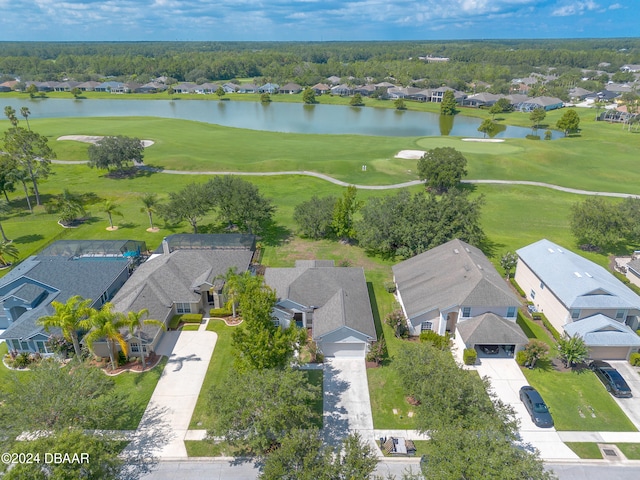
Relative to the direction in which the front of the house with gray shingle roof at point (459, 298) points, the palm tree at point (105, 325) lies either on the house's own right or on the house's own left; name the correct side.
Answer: on the house's own right

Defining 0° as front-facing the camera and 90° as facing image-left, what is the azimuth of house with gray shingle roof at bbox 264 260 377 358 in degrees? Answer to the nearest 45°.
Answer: approximately 0°

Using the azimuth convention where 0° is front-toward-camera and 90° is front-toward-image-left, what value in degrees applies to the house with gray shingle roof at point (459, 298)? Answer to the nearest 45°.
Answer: approximately 0°

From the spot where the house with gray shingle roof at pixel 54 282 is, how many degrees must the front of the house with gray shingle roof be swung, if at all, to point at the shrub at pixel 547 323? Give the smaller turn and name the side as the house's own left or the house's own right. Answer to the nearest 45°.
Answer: approximately 90° to the house's own left

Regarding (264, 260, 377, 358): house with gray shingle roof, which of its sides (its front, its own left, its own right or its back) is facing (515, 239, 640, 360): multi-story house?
left

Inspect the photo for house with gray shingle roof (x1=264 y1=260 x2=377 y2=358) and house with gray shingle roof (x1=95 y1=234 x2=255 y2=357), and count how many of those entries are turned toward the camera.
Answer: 2

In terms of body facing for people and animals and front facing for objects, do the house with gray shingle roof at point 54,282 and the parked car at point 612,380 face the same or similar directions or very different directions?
very different directions

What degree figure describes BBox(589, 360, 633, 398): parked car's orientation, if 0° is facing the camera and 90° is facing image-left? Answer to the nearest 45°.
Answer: approximately 135°

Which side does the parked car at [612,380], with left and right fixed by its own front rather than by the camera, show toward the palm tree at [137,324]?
left

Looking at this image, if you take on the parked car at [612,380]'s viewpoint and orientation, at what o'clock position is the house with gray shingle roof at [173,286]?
The house with gray shingle roof is roughly at 10 o'clock from the parked car.

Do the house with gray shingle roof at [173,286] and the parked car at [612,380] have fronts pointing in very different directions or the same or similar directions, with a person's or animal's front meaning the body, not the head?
very different directions

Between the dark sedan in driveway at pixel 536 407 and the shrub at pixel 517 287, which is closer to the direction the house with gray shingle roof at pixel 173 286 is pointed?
the dark sedan in driveway

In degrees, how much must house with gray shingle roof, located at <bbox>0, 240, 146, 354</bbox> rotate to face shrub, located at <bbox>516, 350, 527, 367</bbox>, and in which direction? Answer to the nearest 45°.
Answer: approximately 90° to its left
